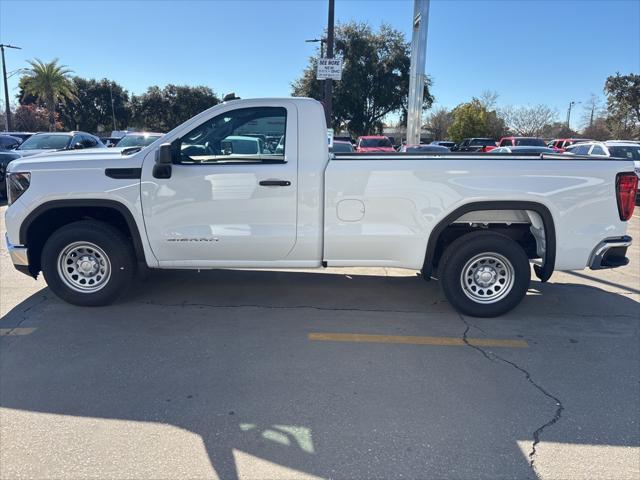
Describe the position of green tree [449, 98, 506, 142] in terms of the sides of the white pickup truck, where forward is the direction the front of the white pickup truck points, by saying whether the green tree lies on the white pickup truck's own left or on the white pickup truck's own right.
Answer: on the white pickup truck's own right

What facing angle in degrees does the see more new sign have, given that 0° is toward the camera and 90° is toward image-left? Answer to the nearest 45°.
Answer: approximately 0°

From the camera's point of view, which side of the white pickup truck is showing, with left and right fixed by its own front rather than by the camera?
left

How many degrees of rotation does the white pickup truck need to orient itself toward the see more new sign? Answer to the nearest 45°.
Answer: approximately 90° to its right

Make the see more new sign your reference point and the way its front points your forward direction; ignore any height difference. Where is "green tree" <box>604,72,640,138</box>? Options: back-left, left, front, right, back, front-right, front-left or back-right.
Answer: back-left

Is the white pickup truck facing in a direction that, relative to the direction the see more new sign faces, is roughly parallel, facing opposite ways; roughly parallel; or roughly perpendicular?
roughly perpendicular

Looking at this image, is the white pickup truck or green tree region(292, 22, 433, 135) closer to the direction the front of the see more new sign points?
the white pickup truck

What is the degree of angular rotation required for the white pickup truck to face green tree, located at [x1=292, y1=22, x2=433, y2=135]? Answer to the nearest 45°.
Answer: approximately 90° to its right

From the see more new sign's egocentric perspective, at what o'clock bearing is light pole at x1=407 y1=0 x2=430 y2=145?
The light pole is roughly at 10 o'clock from the see more new sign.

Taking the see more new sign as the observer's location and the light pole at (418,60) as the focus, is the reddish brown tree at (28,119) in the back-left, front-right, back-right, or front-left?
back-left

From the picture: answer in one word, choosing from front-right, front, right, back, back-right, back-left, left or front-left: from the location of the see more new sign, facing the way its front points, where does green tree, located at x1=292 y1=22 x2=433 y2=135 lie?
back

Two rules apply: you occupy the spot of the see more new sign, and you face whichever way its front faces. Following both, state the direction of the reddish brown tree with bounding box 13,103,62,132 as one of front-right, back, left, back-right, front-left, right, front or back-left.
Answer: back-right

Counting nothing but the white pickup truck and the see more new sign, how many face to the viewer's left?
1
